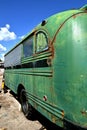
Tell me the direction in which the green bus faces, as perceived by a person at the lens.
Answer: facing away from the viewer and to the left of the viewer
